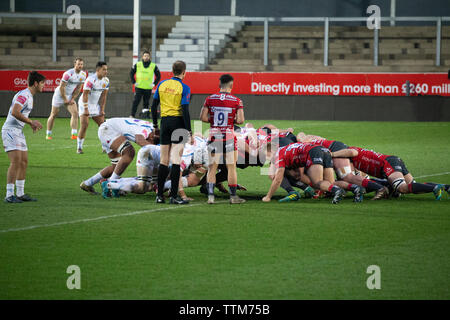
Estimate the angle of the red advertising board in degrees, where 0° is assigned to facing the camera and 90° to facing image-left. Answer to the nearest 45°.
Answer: approximately 0°

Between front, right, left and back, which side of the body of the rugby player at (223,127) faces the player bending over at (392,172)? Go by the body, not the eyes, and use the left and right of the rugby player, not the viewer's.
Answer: right

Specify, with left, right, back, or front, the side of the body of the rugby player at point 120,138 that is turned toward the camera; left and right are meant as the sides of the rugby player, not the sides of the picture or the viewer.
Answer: right

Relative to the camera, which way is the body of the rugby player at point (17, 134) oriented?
to the viewer's right

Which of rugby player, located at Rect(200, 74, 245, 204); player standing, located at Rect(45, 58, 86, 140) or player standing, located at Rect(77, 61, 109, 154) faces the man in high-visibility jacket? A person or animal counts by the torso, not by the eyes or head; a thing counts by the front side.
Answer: the rugby player

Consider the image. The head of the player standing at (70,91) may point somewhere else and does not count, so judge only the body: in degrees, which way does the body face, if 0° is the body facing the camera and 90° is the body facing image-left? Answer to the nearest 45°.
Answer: approximately 315°

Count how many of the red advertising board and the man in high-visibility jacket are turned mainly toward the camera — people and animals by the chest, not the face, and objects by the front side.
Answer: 2

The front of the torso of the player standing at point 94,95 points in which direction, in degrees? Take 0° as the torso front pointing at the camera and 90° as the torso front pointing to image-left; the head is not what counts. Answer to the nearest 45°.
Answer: approximately 315°

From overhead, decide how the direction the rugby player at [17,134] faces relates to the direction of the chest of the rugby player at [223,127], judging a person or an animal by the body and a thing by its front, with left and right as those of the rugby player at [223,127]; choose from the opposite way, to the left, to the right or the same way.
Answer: to the right
